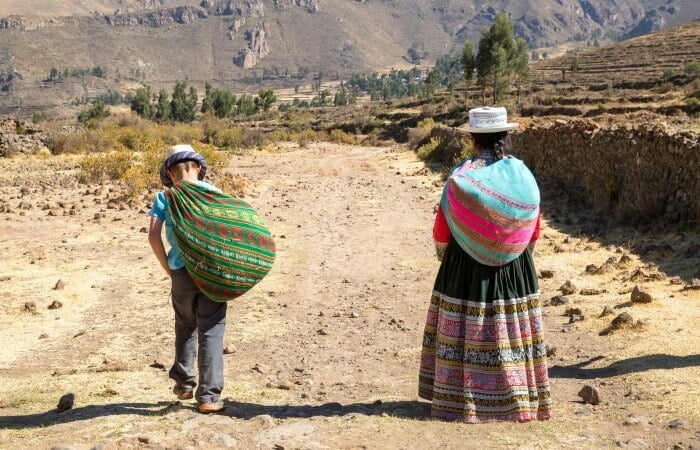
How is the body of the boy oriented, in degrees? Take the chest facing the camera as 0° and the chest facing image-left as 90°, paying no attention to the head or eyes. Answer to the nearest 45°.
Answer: approximately 180°

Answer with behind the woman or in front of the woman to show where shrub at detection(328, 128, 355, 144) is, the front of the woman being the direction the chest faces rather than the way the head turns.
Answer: in front

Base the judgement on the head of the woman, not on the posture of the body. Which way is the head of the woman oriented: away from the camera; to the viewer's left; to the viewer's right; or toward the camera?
away from the camera

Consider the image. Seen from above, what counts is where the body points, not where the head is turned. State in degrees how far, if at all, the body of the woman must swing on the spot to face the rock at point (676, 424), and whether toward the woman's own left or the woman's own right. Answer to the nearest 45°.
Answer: approximately 90° to the woman's own right

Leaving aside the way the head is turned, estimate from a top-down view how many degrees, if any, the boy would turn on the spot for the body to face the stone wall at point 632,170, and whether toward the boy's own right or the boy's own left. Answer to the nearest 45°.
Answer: approximately 45° to the boy's own right

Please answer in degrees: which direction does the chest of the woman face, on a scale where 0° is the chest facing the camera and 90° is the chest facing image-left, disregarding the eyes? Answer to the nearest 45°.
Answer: approximately 180°

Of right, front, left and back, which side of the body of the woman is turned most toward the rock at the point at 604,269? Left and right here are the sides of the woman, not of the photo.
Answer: front

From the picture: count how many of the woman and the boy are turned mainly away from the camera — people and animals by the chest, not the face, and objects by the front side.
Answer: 2

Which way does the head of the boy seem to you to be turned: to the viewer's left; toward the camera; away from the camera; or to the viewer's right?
away from the camera

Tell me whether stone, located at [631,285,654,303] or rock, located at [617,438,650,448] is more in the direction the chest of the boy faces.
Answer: the stone

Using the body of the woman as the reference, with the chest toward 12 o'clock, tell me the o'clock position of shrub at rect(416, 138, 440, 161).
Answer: The shrub is roughly at 12 o'clock from the woman.
